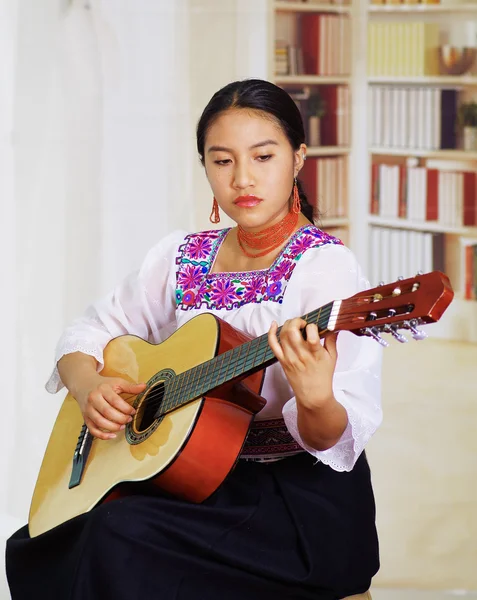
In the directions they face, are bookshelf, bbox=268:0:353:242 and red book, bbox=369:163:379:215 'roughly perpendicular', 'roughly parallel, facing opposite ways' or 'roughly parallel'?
roughly parallel

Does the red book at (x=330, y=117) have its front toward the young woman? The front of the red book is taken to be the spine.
yes

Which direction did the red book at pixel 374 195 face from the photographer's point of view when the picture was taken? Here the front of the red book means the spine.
facing the viewer

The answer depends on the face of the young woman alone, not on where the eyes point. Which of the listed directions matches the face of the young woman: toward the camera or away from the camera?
toward the camera

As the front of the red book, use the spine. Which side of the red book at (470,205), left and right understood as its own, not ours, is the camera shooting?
front

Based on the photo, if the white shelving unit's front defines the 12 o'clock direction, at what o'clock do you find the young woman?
The young woman is roughly at 12 o'clock from the white shelving unit.

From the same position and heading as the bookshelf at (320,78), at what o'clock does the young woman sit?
The young woman is roughly at 12 o'clock from the bookshelf.

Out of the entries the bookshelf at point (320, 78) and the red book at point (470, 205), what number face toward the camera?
2

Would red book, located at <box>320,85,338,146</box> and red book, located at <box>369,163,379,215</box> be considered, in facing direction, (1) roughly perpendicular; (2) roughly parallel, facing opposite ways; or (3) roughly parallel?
roughly parallel

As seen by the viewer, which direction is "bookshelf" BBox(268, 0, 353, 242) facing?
toward the camera
